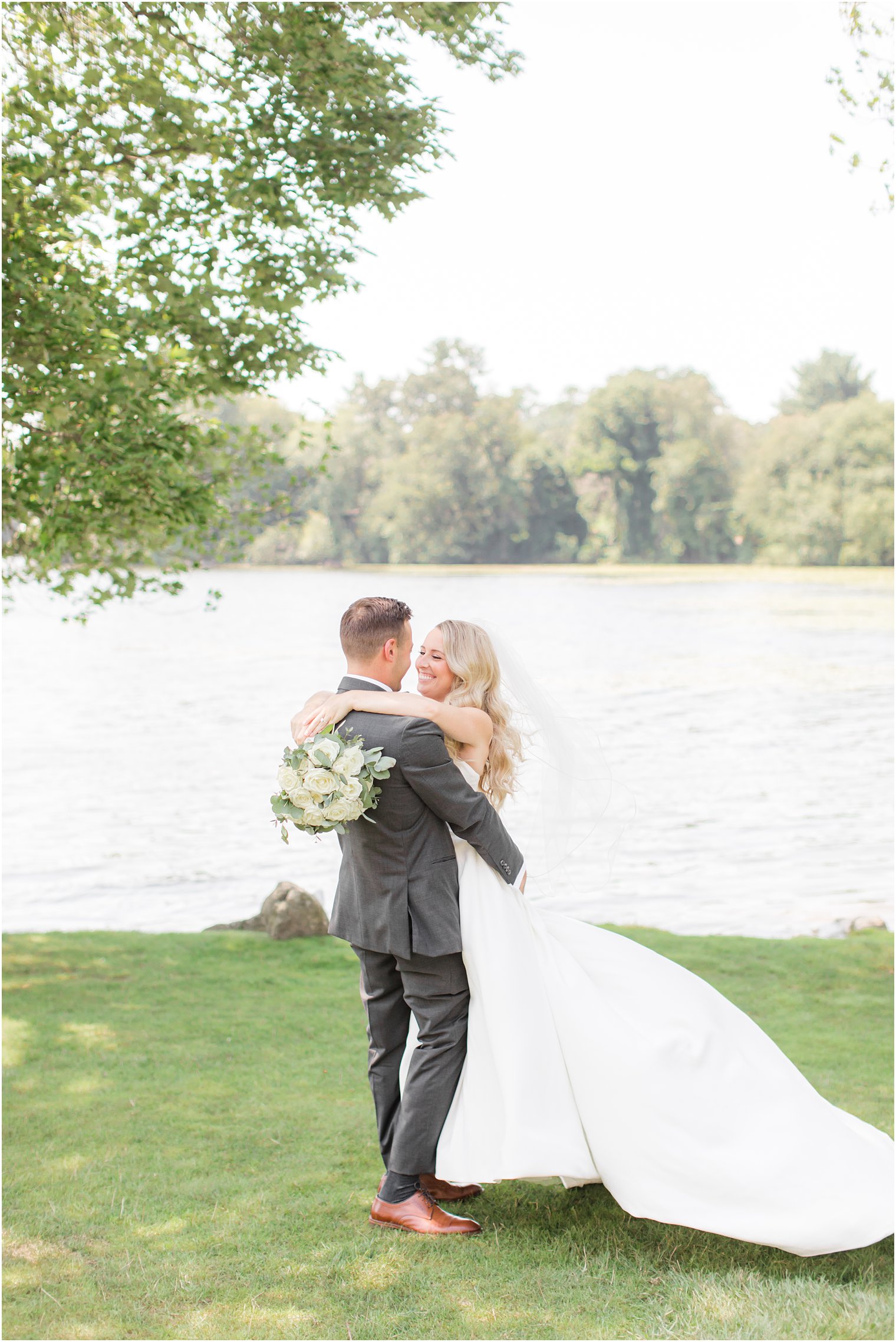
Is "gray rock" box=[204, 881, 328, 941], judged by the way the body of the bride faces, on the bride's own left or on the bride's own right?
on the bride's own right

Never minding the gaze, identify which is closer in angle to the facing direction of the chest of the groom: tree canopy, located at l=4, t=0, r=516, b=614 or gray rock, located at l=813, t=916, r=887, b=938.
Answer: the gray rock

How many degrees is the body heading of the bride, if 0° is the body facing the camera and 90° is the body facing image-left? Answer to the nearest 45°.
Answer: approximately 90°

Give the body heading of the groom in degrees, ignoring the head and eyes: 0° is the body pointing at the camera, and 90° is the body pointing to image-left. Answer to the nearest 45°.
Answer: approximately 225°
